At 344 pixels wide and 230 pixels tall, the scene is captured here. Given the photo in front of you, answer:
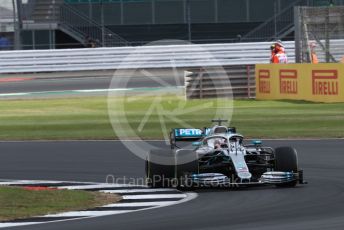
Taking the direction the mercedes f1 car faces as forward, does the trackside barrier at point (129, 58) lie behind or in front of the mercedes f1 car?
behind

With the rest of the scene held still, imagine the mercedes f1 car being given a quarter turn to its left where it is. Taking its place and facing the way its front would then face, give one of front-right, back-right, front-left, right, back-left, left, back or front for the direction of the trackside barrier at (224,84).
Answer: left

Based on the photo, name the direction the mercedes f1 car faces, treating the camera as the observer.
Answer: facing the viewer

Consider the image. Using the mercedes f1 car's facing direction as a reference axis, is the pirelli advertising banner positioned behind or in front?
behind
